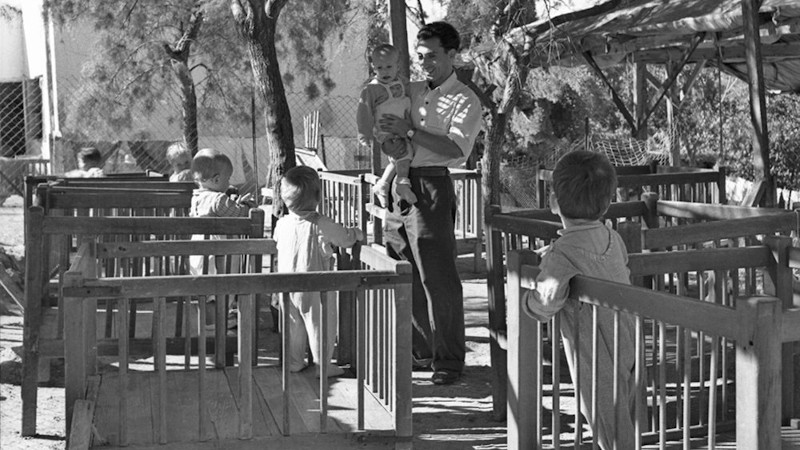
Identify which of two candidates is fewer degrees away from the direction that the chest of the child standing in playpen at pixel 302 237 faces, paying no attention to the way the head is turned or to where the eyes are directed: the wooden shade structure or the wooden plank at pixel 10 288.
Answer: the wooden shade structure

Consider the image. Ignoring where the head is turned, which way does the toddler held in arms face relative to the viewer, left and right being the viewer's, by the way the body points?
facing the viewer

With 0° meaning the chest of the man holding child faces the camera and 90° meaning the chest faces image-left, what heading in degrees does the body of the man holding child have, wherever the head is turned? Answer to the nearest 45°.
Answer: approximately 45°

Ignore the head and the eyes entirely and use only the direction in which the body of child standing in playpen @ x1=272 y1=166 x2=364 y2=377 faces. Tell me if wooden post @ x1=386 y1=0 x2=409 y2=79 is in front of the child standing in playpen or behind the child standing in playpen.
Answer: in front

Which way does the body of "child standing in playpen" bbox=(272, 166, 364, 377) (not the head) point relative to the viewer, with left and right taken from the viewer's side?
facing away from the viewer and to the right of the viewer

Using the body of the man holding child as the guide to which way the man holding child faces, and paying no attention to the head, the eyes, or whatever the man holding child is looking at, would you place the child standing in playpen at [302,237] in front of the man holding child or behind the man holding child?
in front

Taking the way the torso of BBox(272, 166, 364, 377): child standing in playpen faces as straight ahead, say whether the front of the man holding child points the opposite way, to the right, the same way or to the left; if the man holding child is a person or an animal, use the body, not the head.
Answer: the opposite way

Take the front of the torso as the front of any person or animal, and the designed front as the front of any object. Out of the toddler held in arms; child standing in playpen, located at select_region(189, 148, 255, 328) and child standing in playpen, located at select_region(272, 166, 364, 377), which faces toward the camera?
the toddler held in arms
